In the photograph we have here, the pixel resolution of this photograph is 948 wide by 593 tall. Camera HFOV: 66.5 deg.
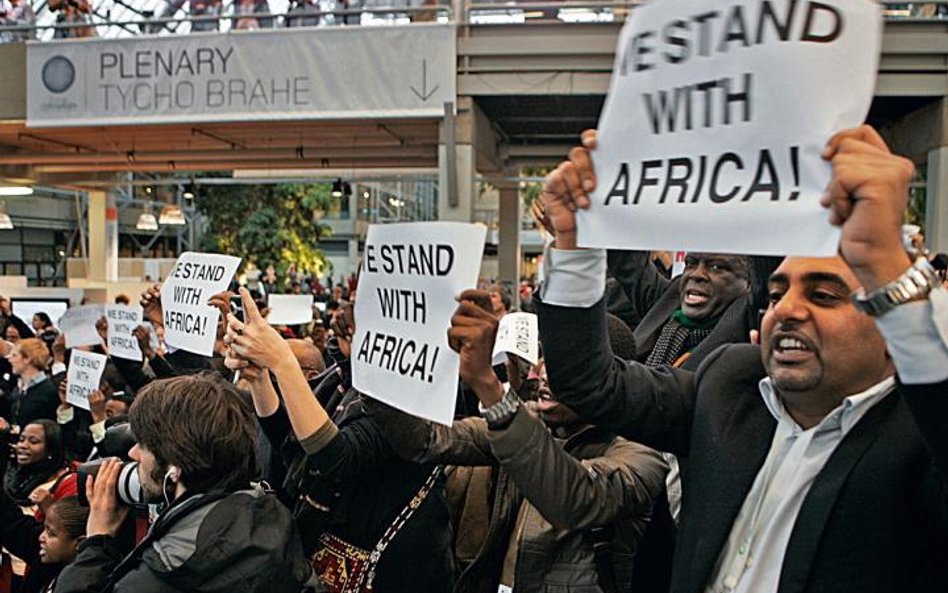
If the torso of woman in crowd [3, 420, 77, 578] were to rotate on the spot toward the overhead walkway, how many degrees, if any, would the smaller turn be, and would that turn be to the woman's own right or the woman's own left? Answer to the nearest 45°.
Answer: approximately 180°

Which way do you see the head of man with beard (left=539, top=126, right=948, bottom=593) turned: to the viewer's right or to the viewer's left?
to the viewer's left

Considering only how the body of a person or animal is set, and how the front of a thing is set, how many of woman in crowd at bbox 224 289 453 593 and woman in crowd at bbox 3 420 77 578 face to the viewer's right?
0

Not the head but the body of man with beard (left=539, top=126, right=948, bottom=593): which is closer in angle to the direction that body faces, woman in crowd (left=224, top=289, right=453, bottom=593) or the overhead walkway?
the woman in crowd

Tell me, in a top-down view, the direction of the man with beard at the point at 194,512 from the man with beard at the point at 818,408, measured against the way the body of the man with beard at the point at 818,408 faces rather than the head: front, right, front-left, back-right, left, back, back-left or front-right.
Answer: front-right

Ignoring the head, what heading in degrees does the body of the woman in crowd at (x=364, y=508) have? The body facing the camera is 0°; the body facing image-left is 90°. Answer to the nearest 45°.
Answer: approximately 90°

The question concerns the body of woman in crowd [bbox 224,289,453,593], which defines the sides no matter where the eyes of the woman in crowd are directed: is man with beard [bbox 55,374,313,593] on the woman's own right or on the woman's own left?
on the woman's own left

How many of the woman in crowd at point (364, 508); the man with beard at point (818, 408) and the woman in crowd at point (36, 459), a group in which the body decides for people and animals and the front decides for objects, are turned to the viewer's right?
0

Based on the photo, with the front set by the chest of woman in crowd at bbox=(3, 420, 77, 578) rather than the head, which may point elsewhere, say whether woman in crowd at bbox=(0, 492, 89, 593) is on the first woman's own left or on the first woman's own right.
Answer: on the first woman's own left

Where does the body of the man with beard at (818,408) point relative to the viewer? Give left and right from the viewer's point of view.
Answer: facing the viewer and to the left of the viewer
